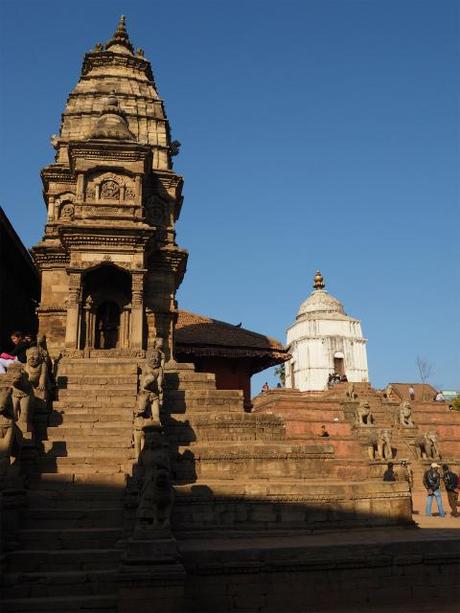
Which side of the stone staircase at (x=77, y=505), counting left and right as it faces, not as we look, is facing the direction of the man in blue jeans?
left

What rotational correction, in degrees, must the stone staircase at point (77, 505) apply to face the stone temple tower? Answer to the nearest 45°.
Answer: approximately 180°

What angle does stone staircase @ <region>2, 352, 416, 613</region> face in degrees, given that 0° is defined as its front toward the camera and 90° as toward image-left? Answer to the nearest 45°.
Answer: approximately 0°

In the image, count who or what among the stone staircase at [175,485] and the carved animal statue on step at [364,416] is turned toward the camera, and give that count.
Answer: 2

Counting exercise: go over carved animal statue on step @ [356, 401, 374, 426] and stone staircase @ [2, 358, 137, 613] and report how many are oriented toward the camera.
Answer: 2

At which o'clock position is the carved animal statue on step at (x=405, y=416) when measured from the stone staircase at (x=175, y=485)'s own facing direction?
The carved animal statue on step is roughly at 7 o'clock from the stone staircase.

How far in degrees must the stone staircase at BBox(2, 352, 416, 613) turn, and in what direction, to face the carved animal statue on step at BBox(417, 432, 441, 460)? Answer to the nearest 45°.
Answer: approximately 135° to its left
